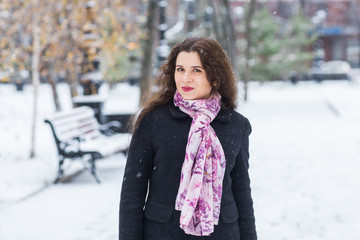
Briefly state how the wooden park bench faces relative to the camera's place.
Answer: facing the viewer and to the right of the viewer

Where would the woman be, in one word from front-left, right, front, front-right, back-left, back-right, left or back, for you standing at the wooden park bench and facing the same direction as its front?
front-right

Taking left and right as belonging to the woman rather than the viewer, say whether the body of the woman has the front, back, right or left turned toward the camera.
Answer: front

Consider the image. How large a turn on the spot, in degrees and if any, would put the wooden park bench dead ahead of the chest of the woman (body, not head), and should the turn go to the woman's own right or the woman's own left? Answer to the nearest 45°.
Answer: approximately 180°

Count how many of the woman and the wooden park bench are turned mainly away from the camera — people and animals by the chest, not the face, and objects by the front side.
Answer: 0

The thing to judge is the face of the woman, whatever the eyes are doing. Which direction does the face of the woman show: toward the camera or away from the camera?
toward the camera
